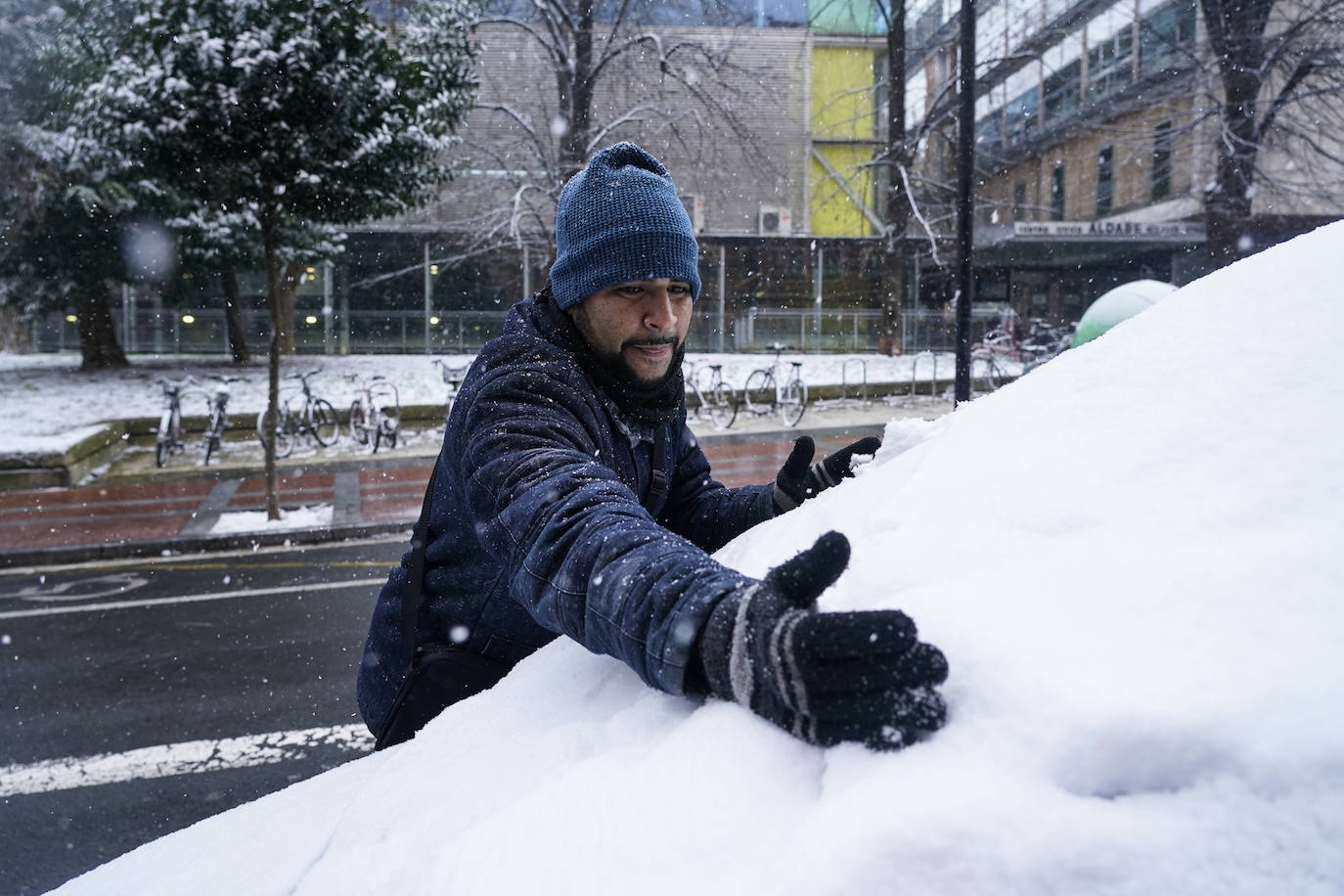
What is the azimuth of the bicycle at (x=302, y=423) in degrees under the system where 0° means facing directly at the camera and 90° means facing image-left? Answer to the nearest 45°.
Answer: approximately 225°

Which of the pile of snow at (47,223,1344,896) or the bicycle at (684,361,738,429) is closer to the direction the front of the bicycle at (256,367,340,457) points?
the bicycle
